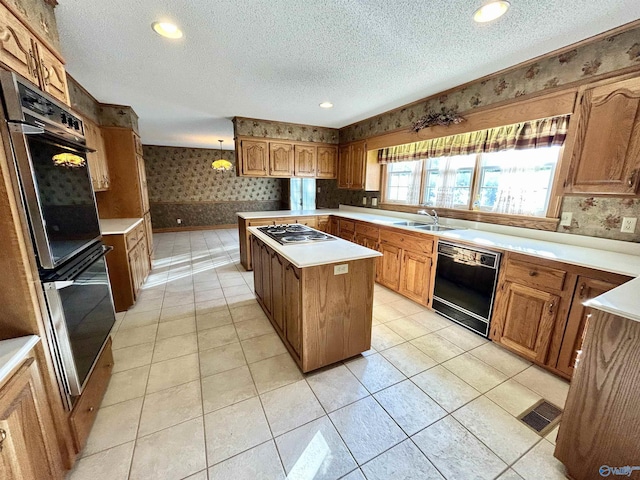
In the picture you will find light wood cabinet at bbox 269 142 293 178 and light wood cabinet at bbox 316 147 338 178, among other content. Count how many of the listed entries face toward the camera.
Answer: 2

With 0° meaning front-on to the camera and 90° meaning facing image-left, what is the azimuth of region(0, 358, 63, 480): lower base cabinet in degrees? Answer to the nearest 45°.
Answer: approximately 315°

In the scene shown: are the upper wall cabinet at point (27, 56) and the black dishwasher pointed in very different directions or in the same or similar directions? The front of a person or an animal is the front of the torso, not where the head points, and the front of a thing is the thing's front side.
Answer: very different directions

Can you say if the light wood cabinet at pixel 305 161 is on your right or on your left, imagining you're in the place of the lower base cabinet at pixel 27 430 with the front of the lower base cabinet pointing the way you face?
on your left

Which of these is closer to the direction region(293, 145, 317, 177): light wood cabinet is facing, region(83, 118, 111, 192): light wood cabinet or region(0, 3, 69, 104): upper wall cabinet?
the upper wall cabinet

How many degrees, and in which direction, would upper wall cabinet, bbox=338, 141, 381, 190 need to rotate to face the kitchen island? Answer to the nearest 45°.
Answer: approximately 45° to its left

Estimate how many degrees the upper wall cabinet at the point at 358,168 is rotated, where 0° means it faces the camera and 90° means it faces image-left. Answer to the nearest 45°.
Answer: approximately 45°
